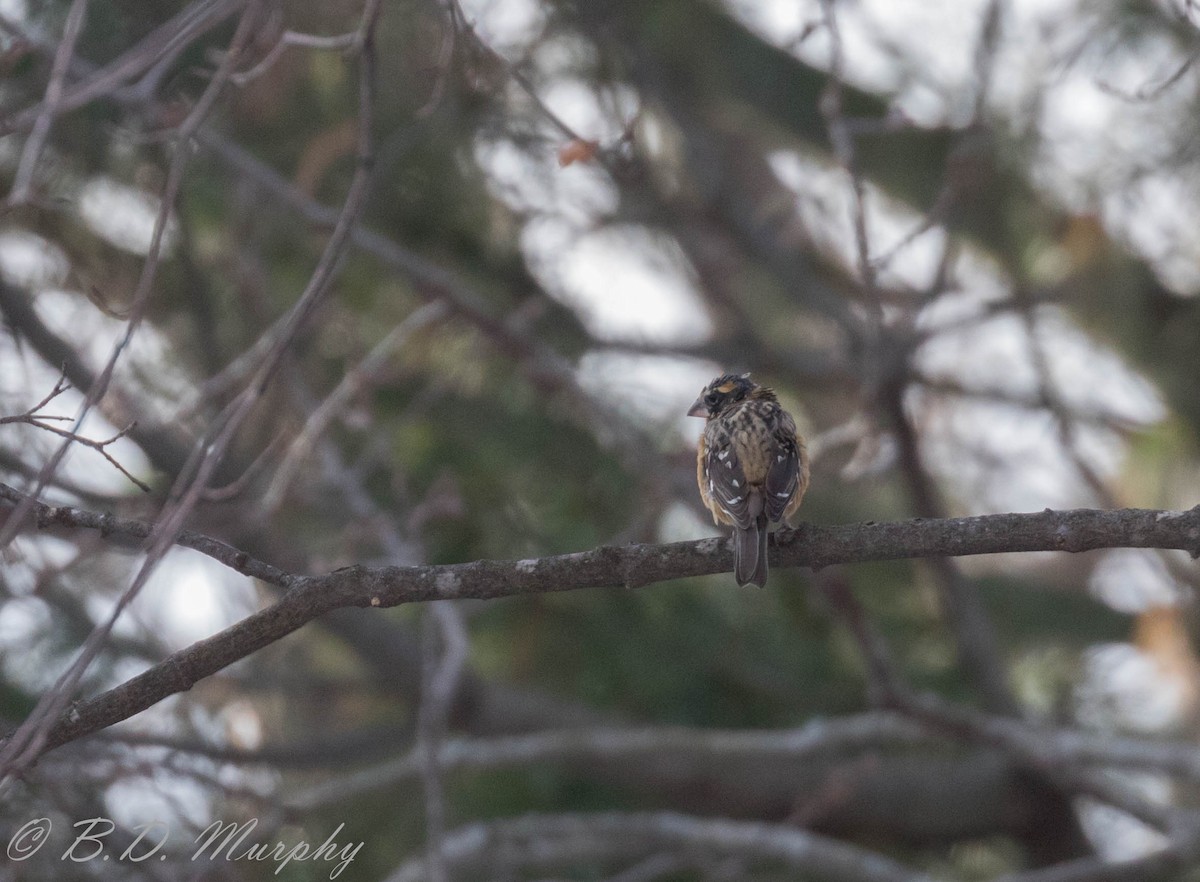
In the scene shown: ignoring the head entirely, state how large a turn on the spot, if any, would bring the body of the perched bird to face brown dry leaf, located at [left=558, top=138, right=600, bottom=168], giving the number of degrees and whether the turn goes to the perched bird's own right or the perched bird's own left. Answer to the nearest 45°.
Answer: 0° — it already faces it

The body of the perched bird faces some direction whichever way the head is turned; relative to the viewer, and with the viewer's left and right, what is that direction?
facing away from the viewer

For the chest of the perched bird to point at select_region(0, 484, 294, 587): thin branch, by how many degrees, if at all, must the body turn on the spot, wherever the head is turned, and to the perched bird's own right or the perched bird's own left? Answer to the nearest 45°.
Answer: approximately 135° to the perched bird's own left

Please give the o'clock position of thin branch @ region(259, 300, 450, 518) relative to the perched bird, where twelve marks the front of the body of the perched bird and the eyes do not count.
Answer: The thin branch is roughly at 10 o'clock from the perched bird.
